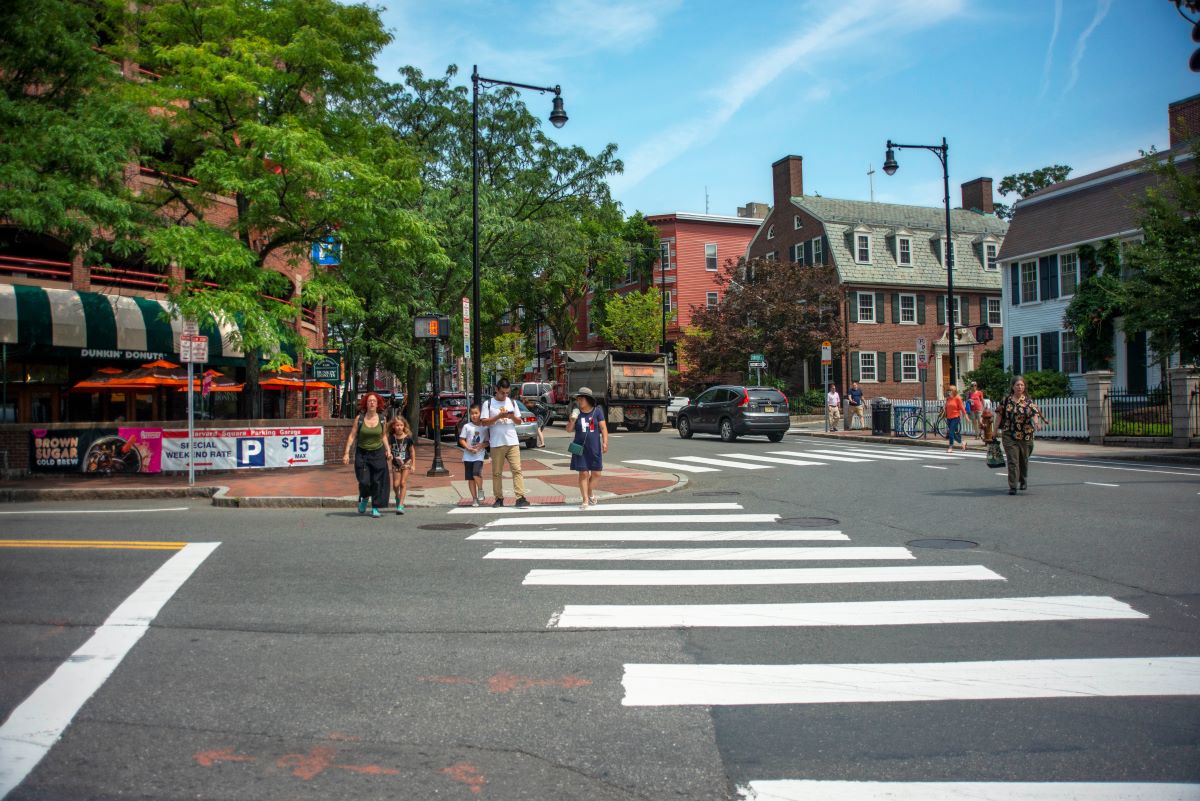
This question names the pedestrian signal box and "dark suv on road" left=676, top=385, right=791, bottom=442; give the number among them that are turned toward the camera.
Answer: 1

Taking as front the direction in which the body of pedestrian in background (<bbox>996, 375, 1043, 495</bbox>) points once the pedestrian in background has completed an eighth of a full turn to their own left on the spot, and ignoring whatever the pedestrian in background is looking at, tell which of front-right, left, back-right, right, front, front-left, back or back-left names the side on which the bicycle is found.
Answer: back-left

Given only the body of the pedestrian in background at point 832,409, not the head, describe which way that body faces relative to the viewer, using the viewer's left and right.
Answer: facing the viewer

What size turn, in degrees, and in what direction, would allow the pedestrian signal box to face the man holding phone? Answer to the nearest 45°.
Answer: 0° — it already faces them

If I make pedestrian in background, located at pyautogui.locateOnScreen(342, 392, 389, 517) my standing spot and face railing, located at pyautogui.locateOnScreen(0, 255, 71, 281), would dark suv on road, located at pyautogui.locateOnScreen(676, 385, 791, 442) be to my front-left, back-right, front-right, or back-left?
front-right

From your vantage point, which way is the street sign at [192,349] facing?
toward the camera

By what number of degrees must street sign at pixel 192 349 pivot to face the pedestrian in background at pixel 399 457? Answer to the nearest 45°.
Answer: approximately 45° to its left

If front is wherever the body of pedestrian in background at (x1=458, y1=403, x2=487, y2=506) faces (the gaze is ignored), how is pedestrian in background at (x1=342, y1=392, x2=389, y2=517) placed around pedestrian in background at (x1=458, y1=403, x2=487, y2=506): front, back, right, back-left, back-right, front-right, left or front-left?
front-right

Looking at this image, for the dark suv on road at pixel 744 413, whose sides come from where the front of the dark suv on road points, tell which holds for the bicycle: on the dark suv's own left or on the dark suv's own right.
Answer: on the dark suv's own right

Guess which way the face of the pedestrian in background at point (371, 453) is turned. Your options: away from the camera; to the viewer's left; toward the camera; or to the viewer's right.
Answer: toward the camera

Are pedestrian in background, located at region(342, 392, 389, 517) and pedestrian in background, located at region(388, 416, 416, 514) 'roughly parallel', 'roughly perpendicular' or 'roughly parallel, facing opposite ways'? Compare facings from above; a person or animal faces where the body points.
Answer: roughly parallel

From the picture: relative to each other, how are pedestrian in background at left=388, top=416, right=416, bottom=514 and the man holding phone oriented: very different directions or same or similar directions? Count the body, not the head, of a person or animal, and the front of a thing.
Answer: same or similar directions

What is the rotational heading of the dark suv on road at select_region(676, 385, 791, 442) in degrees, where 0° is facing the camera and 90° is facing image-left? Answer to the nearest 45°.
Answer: approximately 135°

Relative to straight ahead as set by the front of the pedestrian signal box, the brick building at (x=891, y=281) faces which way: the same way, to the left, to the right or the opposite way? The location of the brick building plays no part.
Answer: the same way

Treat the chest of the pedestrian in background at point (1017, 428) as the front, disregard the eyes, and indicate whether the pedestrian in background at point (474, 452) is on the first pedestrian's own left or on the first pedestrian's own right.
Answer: on the first pedestrian's own right

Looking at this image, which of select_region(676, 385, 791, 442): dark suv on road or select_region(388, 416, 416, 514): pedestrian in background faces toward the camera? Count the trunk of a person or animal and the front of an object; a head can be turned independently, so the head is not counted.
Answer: the pedestrian in background
